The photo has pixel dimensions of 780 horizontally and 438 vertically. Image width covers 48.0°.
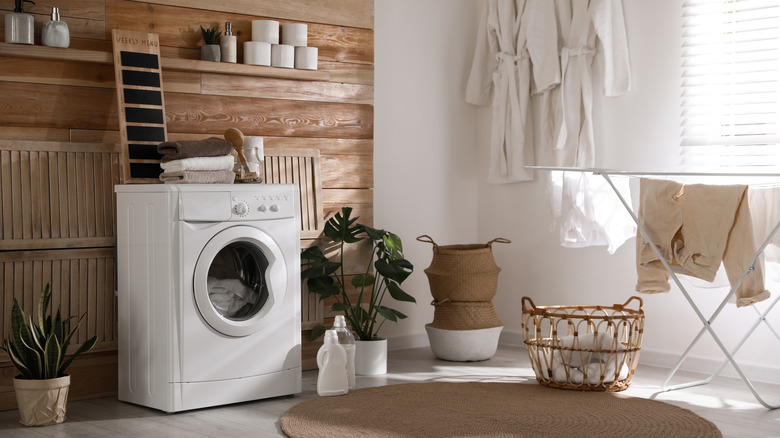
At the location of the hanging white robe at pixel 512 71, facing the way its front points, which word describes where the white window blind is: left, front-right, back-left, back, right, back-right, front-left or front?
front-left

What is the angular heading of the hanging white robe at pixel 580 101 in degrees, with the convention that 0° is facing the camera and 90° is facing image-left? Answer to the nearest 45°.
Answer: approximately 45°

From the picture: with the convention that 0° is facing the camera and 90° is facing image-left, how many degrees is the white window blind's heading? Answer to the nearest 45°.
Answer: approximately 45°

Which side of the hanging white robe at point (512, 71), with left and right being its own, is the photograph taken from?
front

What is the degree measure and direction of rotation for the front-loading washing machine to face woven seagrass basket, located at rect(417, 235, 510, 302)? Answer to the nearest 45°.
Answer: approximately 90° to its left

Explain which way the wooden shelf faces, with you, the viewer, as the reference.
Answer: facing the viewer and to the right of the viewer

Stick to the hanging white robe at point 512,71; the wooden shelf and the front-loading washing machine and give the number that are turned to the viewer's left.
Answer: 0

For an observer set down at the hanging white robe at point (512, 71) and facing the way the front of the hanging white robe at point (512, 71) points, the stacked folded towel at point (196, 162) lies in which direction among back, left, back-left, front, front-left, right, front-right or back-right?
front-right

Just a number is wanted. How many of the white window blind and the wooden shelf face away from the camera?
0

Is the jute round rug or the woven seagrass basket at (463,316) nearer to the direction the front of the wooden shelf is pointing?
the jute round rug
